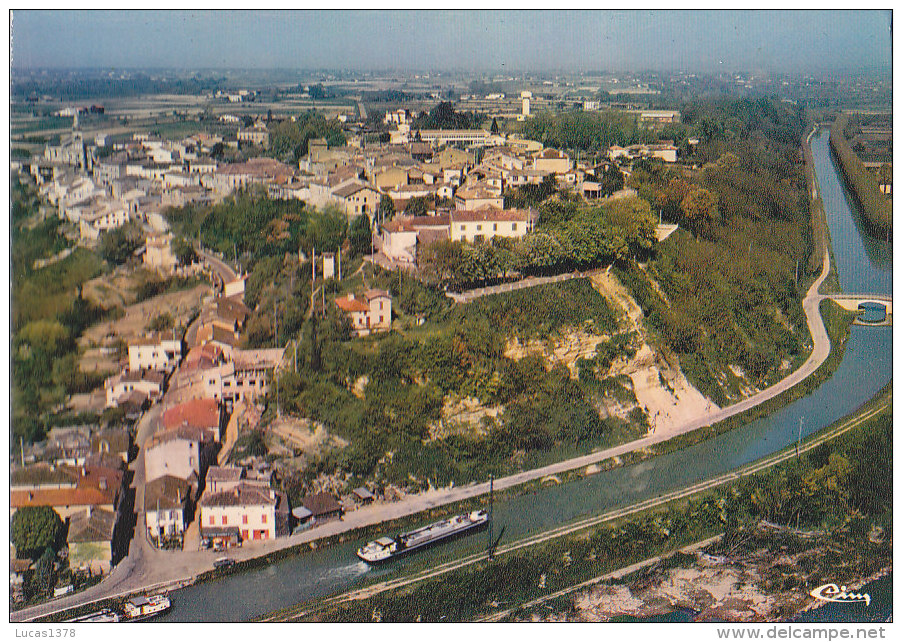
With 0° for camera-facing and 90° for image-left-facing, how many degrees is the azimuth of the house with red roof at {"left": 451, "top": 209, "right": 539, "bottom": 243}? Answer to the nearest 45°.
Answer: approximately 0°

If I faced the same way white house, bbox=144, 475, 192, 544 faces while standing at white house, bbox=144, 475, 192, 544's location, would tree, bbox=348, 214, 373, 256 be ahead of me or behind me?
behind

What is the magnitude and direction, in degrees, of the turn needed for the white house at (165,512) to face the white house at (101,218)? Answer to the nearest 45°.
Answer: approximately 180°

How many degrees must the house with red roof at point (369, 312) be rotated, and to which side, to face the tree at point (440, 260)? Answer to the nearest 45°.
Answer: approximately 135° to its left

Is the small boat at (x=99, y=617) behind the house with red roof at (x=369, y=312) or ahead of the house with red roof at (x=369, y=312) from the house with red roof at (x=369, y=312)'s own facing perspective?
ahead

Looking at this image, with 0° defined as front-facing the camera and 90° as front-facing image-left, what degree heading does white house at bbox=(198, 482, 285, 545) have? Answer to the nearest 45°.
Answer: approximately 0°
